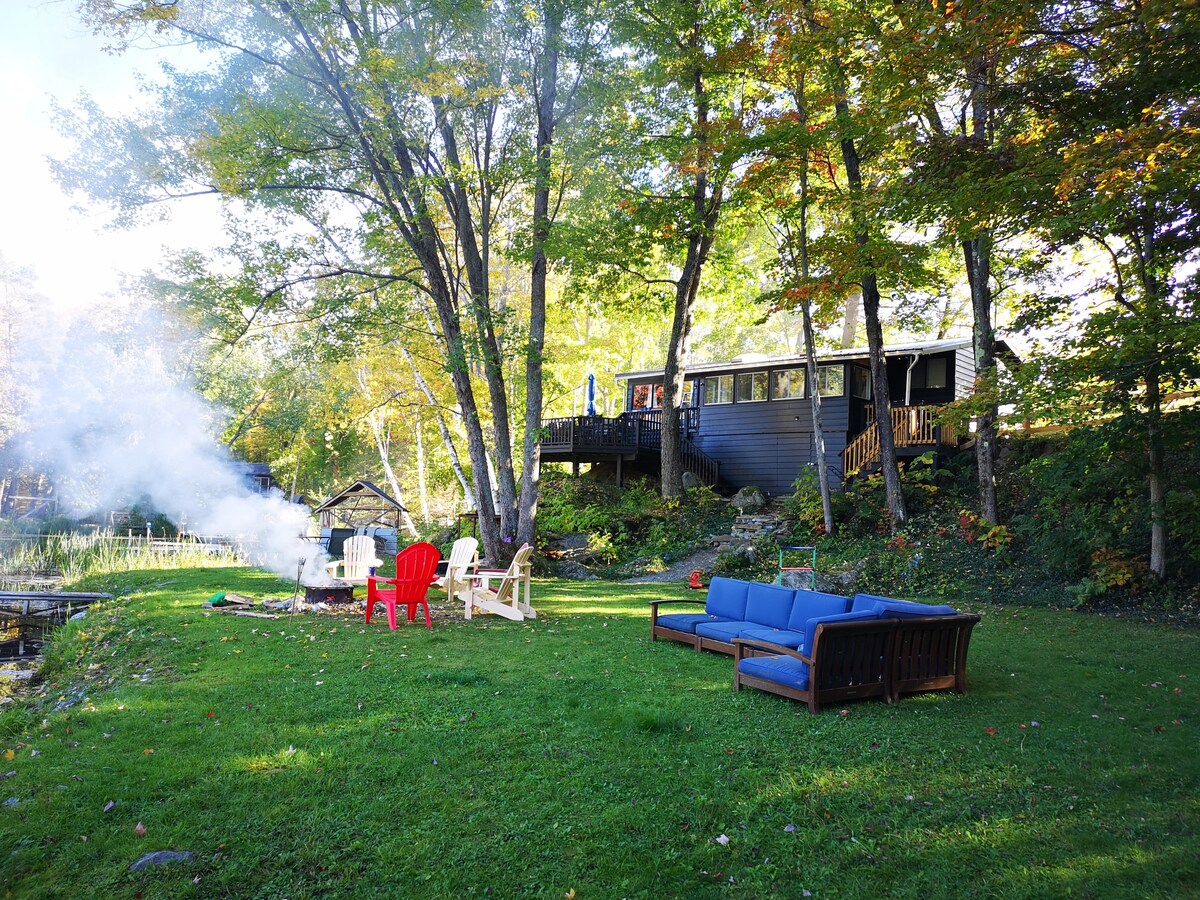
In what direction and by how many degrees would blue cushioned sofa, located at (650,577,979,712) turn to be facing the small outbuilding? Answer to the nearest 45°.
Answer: approximately 90° to its right

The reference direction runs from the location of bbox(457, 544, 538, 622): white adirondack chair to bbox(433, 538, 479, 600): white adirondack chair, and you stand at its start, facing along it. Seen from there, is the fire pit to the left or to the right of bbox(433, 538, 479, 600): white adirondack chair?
left

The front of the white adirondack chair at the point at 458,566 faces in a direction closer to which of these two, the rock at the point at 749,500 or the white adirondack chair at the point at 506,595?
the white adirondack chair

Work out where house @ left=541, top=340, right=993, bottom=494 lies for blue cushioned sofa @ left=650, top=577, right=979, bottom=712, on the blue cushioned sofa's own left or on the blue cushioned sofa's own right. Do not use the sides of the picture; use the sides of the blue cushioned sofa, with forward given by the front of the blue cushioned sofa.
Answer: on the blue cushioned sofa's own right

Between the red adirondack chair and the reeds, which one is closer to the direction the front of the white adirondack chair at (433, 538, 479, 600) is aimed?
the red adirondack chair

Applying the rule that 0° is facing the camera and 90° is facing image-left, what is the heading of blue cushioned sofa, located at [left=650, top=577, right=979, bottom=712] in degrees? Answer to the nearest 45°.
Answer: approximately 45°
